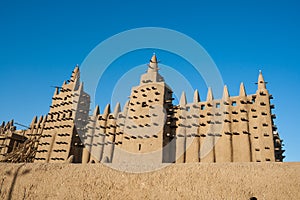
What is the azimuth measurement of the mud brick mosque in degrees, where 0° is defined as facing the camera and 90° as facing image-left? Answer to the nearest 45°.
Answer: approximately 45°
